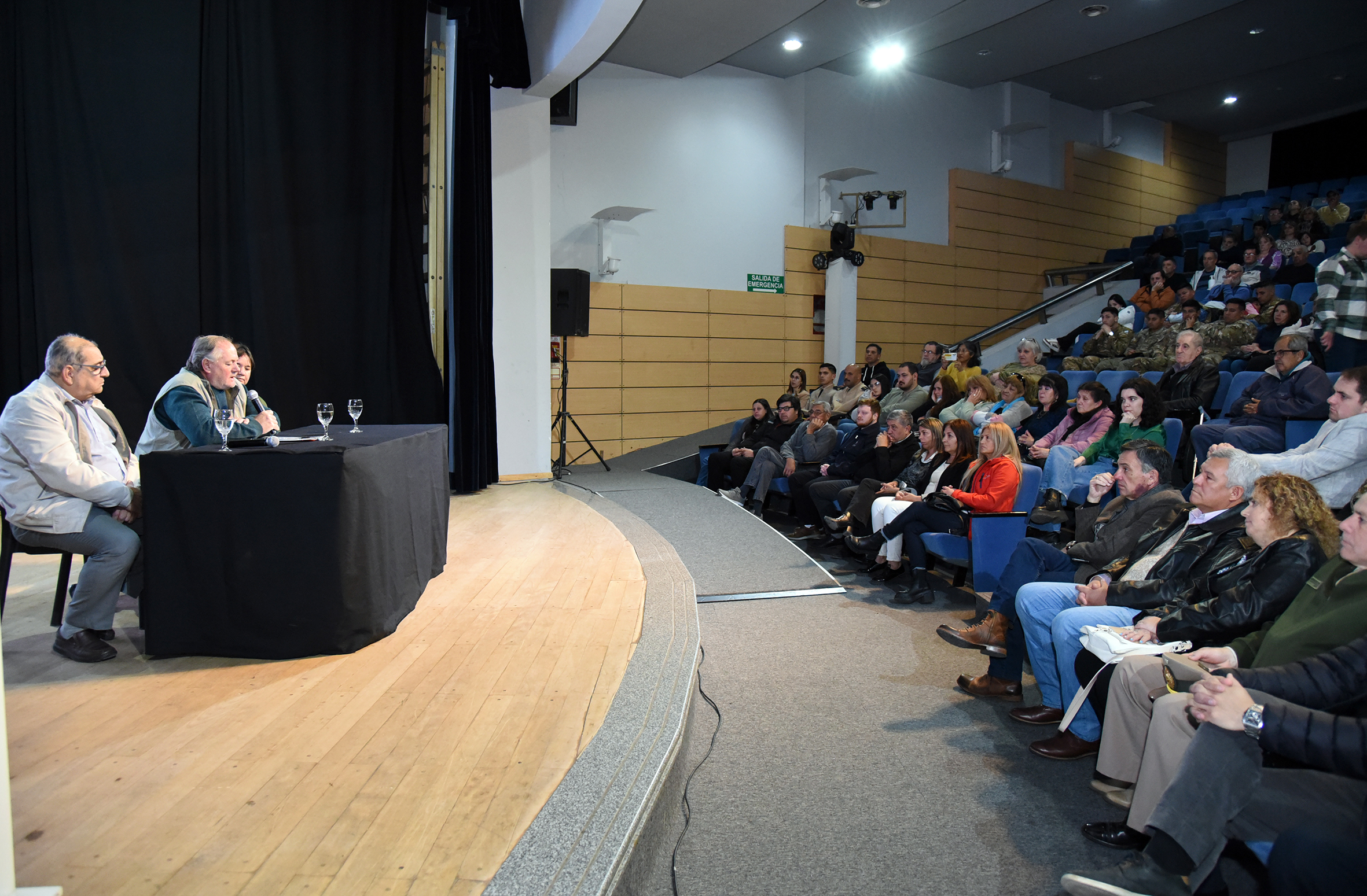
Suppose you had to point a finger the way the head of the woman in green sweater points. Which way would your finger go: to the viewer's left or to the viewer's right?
to the viewer's left

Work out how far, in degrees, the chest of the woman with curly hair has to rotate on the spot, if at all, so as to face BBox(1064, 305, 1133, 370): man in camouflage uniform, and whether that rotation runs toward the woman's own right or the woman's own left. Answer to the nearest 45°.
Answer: approximately 90° to the woman's own right

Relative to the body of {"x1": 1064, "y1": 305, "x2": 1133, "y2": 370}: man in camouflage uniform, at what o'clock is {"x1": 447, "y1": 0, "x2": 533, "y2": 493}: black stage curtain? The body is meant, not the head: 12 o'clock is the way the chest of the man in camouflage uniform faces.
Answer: The black stage curtain is roughly at 12 o'clock from the man in camouflage uniform.

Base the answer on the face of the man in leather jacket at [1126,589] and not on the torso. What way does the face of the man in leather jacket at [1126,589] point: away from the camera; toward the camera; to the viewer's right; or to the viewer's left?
to the viewer's left

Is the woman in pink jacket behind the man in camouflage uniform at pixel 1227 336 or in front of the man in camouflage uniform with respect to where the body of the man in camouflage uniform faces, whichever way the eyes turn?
in front

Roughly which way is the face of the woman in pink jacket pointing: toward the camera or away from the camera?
toward the camera

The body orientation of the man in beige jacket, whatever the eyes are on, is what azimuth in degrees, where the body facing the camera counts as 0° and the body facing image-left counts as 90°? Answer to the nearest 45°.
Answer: approximately 270°

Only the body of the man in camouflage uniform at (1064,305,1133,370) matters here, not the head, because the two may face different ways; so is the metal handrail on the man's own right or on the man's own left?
on the man's own right

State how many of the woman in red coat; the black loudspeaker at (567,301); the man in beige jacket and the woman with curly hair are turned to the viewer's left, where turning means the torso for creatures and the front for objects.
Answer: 2

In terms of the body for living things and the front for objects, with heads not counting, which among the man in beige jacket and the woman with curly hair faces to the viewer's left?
the woman with curly hair

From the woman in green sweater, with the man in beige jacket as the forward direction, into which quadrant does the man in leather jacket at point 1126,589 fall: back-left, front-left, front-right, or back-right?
front-left

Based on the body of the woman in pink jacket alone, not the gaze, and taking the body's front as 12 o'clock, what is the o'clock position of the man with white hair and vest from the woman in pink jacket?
The man with white hair and vest is roughly at 12 o'clock from the woman in pink jacket.

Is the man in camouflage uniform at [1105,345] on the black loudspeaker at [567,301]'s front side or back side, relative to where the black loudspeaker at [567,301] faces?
on the front side

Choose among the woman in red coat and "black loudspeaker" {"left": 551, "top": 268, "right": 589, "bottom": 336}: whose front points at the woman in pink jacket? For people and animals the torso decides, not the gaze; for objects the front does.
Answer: the black loudspeaker

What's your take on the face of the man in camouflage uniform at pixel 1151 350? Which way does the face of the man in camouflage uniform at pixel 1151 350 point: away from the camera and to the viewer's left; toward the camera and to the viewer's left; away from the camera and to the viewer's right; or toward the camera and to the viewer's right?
toward the camera and to the viewer's left

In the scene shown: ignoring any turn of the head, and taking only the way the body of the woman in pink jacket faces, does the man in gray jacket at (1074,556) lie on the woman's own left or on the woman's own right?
on the woman's own left

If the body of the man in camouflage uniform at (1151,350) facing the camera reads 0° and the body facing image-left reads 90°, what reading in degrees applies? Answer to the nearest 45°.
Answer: approximately 45°

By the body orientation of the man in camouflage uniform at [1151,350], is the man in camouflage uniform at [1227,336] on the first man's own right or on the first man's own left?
on the first man's own left

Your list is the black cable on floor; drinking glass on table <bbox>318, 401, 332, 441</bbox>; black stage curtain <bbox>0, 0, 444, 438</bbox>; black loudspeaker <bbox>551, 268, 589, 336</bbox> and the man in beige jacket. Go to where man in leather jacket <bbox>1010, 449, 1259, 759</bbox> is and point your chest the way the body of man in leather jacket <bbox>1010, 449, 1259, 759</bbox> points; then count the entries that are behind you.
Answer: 0
